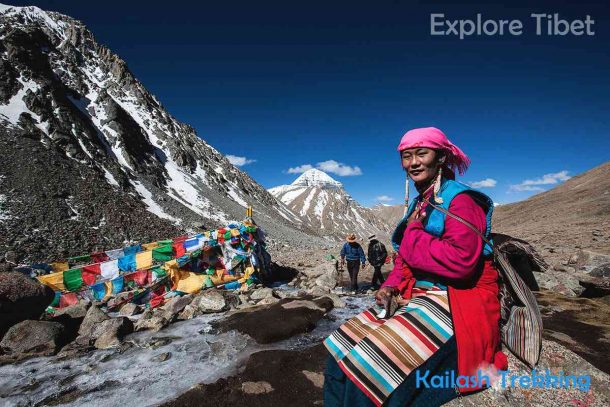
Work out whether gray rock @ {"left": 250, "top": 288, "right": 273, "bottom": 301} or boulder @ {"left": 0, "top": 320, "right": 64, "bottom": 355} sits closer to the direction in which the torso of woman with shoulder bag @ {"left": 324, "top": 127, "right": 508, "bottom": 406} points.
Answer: the boulder

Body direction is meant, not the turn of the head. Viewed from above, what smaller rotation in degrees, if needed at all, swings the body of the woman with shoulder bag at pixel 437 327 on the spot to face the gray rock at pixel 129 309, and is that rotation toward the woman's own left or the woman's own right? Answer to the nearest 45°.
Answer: approximately 90° to the woman's own right

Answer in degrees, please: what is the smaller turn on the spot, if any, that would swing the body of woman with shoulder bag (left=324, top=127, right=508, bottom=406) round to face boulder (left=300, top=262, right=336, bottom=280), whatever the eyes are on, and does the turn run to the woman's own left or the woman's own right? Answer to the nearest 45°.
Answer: approximately 135° to the woman's own right

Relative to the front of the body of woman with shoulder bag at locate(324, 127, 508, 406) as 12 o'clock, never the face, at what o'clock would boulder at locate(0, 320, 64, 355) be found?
The boulder is roughly at 2 o'clock from the woman with shoulder bag.

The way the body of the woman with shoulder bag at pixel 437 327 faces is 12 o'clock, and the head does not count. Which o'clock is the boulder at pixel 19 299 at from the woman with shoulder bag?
The boulder is roughly at 2 o'clock from the woman with shoulder bag.

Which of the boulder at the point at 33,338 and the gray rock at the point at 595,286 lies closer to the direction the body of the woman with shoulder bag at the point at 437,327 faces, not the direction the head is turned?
the boulder

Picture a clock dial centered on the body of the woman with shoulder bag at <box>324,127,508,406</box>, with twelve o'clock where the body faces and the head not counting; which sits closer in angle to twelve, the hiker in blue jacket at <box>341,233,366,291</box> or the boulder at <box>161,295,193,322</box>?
the boulder

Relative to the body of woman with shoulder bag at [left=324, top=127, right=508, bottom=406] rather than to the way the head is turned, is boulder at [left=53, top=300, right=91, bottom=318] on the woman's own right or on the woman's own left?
on the woman's own right

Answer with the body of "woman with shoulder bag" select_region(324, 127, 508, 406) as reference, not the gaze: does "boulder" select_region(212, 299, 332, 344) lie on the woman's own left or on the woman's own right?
on the woman's own right

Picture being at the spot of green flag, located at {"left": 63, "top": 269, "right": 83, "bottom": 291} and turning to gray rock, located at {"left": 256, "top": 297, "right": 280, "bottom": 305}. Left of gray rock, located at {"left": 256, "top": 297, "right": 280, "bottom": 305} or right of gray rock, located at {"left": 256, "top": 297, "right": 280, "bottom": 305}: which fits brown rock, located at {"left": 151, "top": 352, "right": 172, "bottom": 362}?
right

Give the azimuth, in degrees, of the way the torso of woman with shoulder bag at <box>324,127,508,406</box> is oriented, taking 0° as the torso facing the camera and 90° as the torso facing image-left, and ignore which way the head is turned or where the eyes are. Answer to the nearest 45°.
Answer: approximately 45°
